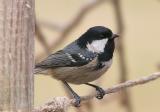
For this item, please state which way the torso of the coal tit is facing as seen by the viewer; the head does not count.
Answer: to the viewer's right
